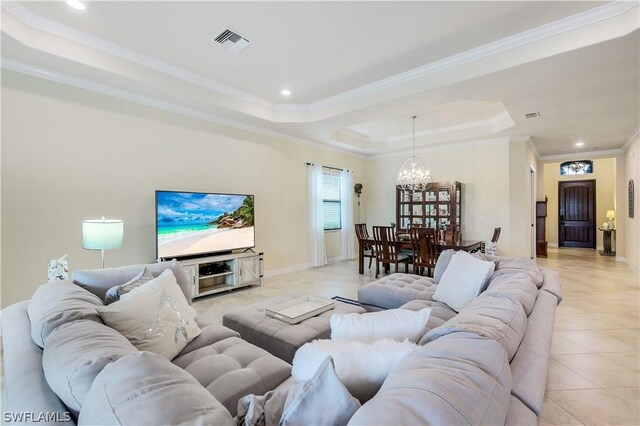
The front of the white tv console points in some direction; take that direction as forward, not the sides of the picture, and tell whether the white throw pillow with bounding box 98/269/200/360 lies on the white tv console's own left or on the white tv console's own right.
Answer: on the white tv console's own right

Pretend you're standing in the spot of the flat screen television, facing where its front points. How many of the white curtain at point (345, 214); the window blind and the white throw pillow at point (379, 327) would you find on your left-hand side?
2

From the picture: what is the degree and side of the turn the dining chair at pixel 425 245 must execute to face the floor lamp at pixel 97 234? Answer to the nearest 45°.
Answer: approximately 135° to its left

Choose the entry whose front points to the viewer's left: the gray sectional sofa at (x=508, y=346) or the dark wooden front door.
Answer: the gray sectional sofa

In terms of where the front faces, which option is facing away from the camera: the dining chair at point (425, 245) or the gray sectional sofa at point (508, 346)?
the dining chair

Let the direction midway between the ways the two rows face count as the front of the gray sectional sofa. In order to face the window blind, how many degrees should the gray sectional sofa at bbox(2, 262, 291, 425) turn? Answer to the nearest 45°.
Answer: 0° — it already faces it

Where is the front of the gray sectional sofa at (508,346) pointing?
to the viewer's left

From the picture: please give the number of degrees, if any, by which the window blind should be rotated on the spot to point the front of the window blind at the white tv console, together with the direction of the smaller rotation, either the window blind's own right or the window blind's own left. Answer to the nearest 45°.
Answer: approximately 90° to the window blind's own right

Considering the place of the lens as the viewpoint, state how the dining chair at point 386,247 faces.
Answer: facing away from the viewer and to the right of the viewer

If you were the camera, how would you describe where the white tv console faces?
facing the viewer and to the right of the viewer

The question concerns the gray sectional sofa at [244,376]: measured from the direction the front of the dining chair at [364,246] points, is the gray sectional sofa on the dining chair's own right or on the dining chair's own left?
on the dining chair's own right

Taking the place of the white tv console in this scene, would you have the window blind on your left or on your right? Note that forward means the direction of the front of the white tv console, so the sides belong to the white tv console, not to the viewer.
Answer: on your left
